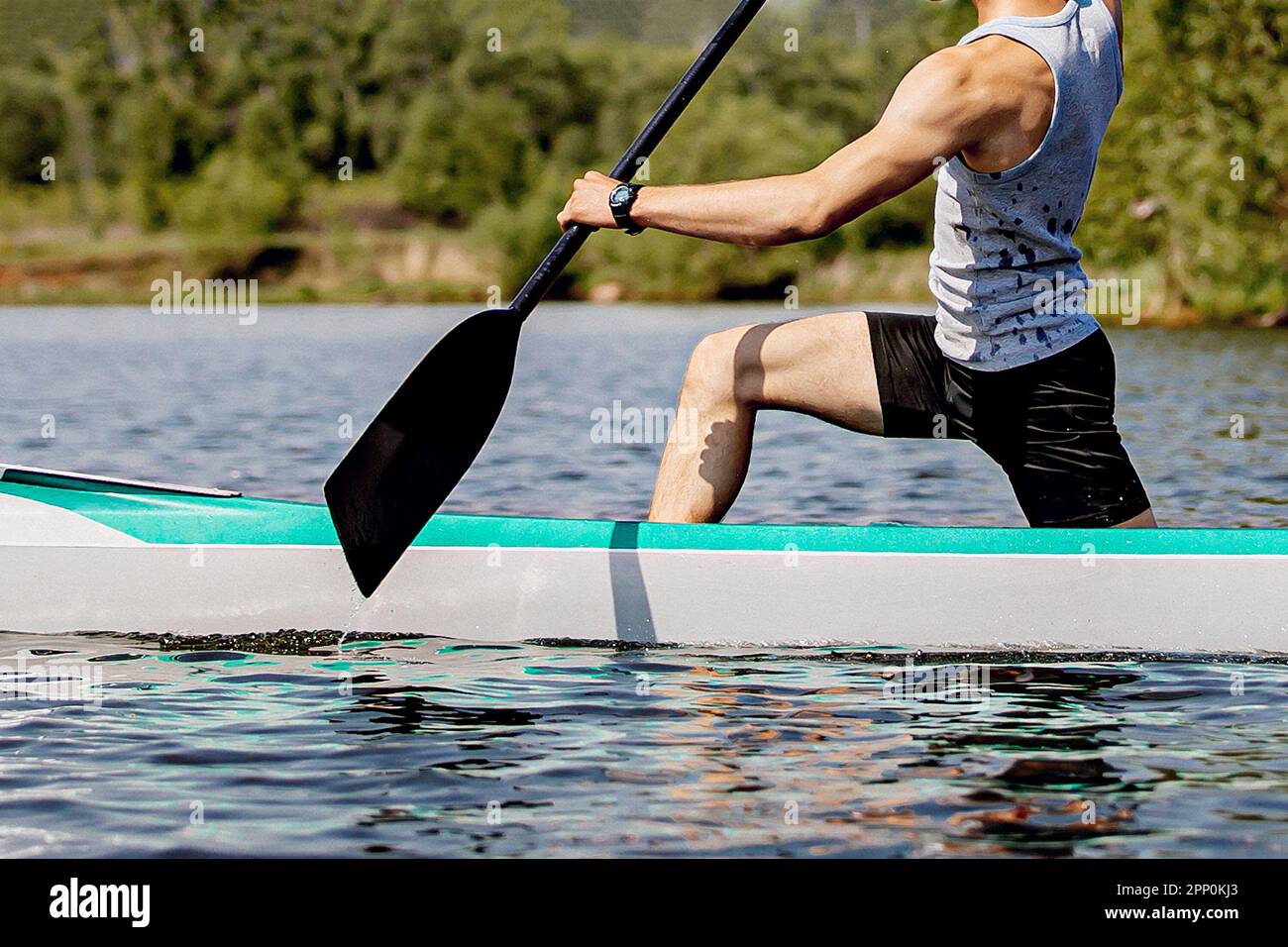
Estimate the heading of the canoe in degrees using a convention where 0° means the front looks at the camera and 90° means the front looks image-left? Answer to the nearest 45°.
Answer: approximately 90°
